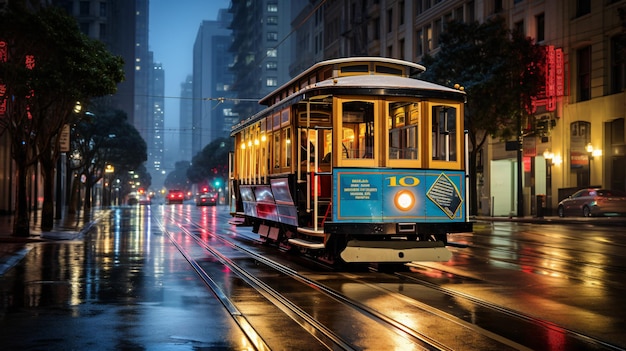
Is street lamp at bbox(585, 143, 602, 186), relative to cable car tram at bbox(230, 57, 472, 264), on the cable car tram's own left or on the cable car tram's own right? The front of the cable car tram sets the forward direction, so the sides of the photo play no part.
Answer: on the cable car tram's own left

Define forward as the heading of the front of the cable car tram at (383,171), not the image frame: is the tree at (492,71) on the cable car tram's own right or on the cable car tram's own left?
on the cable car tram's own left

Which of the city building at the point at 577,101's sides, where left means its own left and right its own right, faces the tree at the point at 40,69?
front

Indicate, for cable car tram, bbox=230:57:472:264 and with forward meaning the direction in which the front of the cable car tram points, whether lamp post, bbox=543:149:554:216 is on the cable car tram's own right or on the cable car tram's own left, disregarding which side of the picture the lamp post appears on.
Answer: on the cable car tram's own left

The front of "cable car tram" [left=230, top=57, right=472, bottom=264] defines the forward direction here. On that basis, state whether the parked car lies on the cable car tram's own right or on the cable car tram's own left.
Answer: on the cable car tram's own left

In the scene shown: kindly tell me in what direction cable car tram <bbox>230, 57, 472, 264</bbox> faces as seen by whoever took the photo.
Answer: facing the viewer and to the right of the viewer

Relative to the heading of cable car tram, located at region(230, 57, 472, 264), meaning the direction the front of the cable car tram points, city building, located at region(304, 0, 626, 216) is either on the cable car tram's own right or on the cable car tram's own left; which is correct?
on the cable car tram's own left

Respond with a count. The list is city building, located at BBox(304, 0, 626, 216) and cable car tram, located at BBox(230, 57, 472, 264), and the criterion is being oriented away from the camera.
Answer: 0

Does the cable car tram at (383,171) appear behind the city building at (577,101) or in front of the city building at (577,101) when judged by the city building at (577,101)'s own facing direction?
in front

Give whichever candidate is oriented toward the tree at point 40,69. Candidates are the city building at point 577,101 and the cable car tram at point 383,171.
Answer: the city building

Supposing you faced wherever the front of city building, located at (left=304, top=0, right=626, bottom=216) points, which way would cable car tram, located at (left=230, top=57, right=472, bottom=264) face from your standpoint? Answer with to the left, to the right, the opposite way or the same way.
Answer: to the left
